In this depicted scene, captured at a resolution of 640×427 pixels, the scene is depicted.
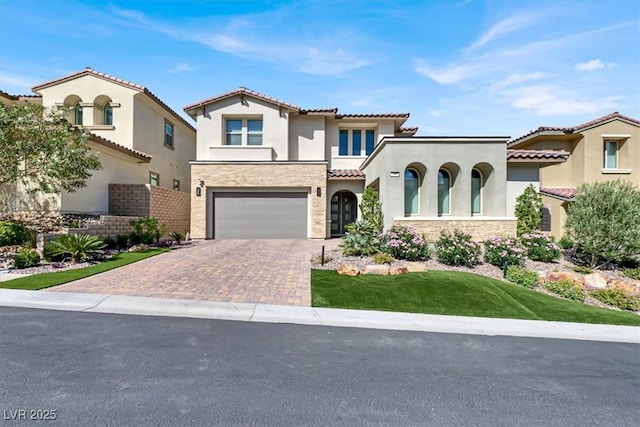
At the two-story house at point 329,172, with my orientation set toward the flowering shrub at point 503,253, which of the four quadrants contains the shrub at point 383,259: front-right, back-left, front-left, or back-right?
front-right

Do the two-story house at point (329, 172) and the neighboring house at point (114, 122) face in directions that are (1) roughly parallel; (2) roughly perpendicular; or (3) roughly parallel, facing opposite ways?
roughly parallel

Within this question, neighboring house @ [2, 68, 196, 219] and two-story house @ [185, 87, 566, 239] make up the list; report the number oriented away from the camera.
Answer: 0

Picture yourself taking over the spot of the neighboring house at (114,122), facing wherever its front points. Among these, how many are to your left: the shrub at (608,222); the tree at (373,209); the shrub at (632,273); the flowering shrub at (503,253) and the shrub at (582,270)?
5

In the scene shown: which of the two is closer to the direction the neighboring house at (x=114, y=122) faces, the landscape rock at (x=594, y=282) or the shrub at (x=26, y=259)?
the shrub

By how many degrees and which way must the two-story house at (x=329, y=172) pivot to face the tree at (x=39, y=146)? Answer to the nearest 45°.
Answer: approximately 45° to its right

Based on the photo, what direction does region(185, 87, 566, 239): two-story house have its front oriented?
toward the camera

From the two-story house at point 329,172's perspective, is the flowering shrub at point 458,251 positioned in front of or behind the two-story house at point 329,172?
in front

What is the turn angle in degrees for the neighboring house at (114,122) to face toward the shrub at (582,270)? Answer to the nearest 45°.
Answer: approximately 90° to its left

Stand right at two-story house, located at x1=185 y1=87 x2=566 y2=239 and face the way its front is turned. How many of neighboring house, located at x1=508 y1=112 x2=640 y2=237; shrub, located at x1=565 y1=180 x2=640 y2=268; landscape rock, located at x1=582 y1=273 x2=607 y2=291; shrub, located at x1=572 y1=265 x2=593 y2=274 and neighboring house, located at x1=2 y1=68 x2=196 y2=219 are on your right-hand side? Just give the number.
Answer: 1

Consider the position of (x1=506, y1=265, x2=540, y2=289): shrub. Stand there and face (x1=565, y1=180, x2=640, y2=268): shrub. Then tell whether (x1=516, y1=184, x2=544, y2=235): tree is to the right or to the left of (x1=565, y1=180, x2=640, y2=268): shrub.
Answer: left

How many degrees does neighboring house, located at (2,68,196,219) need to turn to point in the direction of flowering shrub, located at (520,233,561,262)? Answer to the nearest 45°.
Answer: approximately 90° to its left

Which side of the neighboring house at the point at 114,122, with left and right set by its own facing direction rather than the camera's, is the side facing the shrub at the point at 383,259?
left

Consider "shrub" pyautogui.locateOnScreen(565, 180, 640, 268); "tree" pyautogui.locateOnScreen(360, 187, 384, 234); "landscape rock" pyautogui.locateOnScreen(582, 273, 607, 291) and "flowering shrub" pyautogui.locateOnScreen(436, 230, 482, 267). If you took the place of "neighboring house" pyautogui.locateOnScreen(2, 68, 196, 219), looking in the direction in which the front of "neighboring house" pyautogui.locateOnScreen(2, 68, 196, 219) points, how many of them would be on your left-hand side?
4
